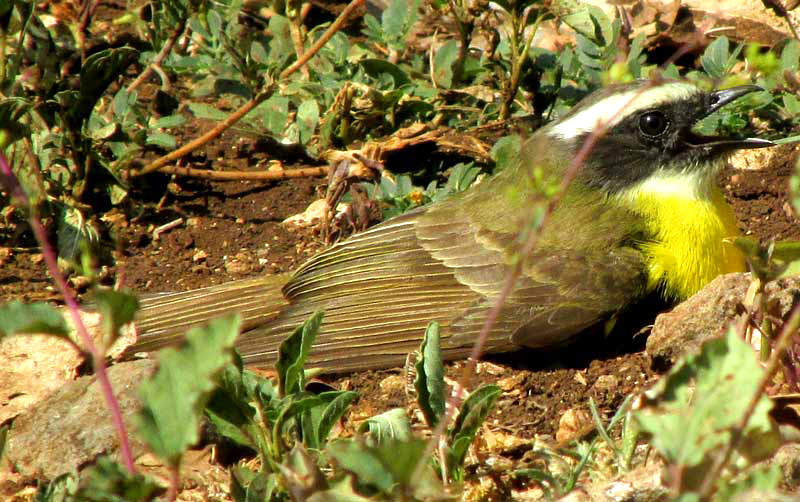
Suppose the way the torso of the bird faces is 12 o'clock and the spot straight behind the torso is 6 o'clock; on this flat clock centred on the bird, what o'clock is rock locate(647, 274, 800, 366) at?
The rock is roughly at 2 o'clock from the bird.

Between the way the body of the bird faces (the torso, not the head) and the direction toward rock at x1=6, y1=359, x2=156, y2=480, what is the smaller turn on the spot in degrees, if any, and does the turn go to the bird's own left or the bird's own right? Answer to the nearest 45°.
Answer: approximately 135° to the bird's own right

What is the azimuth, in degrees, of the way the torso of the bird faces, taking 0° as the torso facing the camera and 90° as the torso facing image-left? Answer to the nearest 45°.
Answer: approximately 270°
